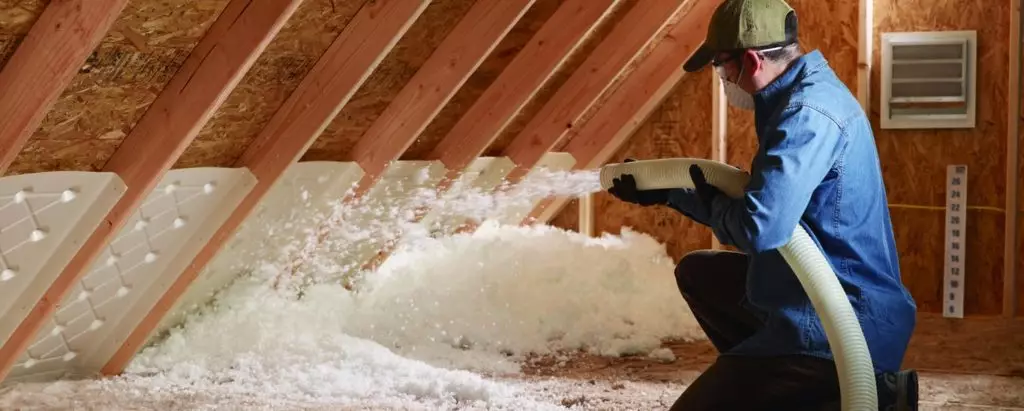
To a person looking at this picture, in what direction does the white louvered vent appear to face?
facing the viewer

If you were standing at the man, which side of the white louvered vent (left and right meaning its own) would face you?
front

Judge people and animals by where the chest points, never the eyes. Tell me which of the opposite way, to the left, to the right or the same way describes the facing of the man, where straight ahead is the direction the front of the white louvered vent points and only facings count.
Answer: to the right

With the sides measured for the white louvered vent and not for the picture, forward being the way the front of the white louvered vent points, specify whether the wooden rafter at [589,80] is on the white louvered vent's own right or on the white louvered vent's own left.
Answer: on the white louvered vent's own right

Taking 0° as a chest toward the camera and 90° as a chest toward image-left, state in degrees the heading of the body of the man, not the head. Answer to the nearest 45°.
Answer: approximately 90°

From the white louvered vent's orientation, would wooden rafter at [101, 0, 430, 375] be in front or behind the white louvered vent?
in front

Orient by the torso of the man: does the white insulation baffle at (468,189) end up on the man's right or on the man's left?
on the man's right

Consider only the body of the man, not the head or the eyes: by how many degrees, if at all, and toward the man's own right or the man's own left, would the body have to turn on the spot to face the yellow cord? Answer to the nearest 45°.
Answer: approximately 90° to the man's own right

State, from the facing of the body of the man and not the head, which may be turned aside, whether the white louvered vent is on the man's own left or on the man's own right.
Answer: on the man's own right

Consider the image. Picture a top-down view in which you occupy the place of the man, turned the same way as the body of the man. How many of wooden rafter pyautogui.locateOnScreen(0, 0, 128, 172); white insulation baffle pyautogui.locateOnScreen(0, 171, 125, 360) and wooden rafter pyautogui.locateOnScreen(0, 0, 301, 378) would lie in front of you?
3

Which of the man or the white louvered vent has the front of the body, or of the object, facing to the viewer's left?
the man

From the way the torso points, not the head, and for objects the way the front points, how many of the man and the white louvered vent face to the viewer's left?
1
